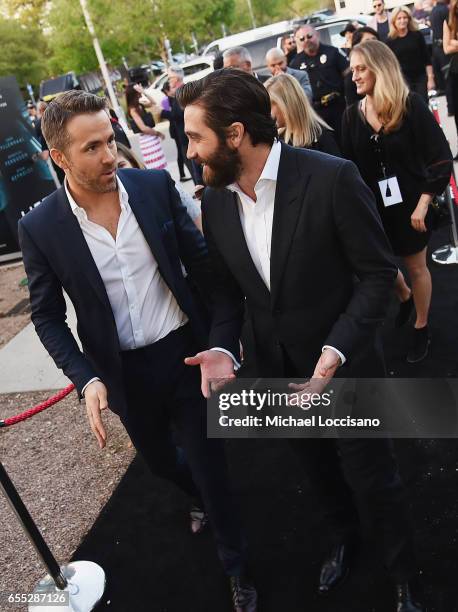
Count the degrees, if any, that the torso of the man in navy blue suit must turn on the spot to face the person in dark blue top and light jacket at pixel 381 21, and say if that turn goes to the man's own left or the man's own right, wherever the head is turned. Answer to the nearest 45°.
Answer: approximately 135° to the man's own left

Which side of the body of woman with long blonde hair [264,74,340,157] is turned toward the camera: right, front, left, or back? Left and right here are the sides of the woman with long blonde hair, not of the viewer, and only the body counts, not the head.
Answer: left

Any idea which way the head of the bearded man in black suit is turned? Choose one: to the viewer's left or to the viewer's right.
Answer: to the viewer's left

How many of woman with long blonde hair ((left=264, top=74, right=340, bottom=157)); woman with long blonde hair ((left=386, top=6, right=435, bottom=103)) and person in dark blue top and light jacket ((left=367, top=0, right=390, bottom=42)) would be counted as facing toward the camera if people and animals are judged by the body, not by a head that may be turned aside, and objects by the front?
2

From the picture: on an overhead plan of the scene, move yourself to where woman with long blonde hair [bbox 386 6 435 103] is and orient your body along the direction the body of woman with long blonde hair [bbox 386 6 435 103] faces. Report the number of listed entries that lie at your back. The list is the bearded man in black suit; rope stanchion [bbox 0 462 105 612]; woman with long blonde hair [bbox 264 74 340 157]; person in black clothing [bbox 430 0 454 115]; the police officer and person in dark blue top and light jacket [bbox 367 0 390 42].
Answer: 2

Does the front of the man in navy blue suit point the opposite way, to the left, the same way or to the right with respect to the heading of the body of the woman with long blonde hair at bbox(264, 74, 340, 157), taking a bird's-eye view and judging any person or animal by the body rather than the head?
to the left

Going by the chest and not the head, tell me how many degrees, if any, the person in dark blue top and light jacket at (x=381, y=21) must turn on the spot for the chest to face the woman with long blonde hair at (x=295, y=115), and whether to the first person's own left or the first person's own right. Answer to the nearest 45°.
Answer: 0° — they already face them

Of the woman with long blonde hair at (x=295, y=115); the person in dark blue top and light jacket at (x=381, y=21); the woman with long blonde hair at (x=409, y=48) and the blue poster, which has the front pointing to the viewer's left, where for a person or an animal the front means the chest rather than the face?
the woman with long blonde hair at (x=295, y=115)

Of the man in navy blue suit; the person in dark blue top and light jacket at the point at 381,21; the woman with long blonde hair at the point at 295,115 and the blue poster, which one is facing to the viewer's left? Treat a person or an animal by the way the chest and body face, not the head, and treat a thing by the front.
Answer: the woman with long blonde hair

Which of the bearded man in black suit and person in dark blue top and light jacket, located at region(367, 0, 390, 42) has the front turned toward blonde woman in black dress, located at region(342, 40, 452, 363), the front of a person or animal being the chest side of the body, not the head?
the person in dark blue top and light jacket
